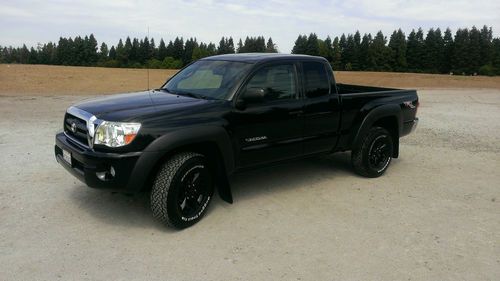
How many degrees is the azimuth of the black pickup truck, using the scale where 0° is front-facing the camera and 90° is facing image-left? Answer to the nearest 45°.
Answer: approximately 45°
